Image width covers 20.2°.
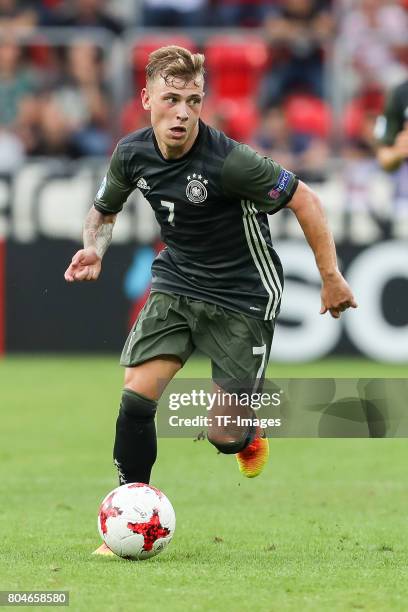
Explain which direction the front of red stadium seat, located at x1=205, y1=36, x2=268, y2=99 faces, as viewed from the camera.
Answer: facing the viewer

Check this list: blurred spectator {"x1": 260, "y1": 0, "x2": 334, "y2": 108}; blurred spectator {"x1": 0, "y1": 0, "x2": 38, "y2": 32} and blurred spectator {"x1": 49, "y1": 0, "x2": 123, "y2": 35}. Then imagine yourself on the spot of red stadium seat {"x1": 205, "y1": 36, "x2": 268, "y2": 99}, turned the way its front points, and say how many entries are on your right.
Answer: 2

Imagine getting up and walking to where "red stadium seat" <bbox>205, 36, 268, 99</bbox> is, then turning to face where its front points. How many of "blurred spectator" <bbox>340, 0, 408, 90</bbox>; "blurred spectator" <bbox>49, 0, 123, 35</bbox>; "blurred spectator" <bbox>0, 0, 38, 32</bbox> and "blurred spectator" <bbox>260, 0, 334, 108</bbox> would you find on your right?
2

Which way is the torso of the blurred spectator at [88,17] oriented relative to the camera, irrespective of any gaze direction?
toward the camera

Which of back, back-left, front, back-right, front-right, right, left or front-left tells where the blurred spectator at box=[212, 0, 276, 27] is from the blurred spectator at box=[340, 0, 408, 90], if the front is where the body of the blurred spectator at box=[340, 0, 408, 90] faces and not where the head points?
right

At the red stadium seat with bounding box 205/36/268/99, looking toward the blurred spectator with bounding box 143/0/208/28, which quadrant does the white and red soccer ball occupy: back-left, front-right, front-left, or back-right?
back-left

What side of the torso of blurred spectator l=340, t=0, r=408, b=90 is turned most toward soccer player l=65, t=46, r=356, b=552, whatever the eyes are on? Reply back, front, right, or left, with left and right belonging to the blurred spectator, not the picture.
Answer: front

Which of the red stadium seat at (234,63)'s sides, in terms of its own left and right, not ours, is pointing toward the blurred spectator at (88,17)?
right

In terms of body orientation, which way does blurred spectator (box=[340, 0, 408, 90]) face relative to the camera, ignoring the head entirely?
toward the camera

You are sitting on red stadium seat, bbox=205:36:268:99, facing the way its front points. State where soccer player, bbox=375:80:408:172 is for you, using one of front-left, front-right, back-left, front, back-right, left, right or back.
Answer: front

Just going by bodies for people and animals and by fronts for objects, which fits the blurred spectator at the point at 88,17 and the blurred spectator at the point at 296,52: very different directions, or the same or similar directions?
same or similar directions

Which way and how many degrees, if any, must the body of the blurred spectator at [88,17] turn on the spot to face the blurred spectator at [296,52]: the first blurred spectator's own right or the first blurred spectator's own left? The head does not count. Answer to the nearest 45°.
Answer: approximately 90° to the first blurred spectator's own left

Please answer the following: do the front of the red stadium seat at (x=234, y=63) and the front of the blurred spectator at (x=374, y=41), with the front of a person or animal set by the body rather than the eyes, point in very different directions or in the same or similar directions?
same or similar directions

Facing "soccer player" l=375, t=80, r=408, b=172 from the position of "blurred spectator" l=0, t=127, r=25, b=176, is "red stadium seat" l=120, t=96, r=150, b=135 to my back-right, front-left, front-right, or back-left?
front-left

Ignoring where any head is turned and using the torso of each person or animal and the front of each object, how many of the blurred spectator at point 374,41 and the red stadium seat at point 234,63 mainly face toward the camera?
2
